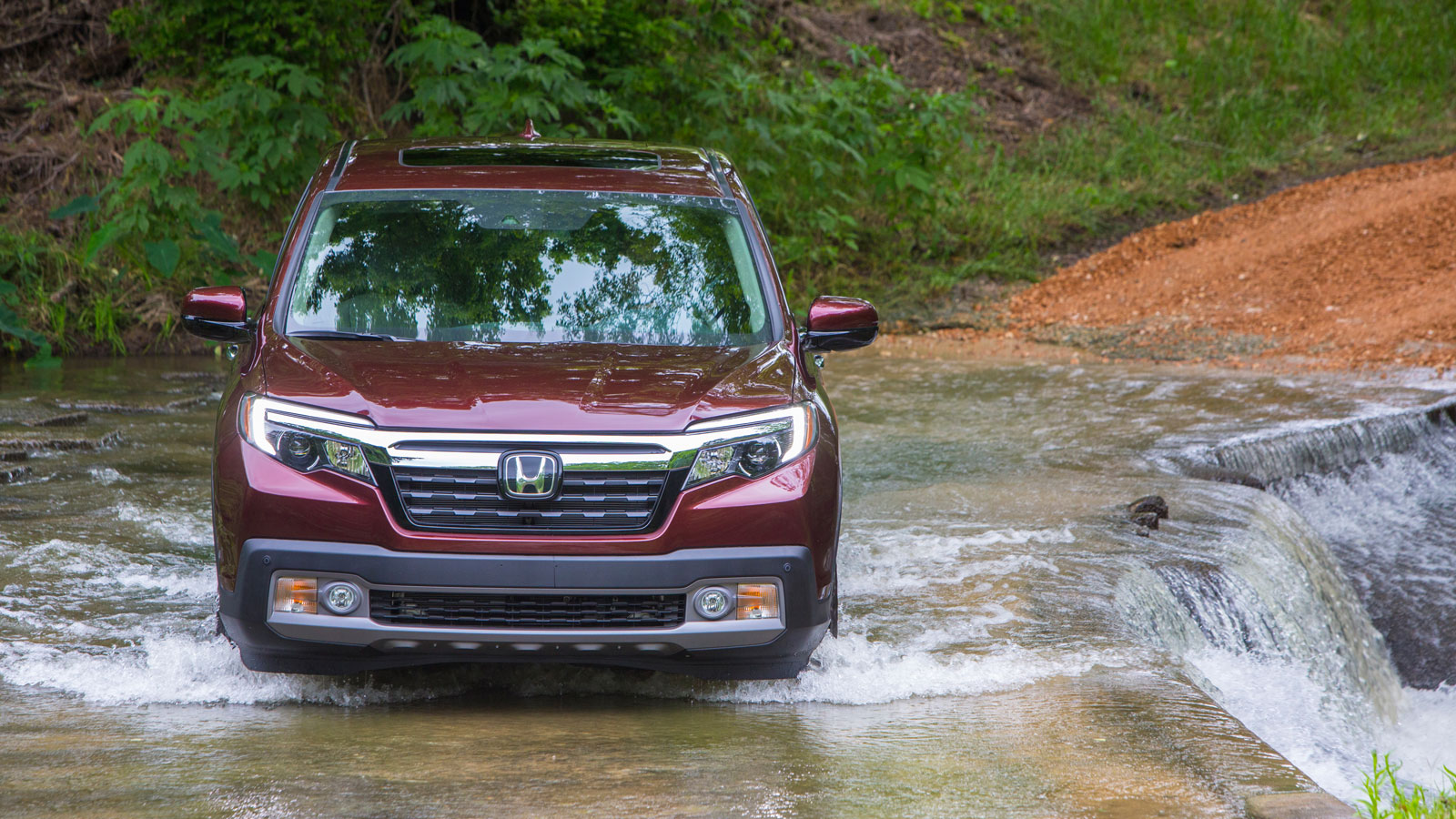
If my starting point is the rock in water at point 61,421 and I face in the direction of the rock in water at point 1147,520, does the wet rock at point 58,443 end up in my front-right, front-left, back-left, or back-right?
front-right

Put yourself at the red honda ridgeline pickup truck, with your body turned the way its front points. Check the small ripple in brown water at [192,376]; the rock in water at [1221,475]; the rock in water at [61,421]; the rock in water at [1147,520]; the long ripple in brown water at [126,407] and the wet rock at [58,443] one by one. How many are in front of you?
0

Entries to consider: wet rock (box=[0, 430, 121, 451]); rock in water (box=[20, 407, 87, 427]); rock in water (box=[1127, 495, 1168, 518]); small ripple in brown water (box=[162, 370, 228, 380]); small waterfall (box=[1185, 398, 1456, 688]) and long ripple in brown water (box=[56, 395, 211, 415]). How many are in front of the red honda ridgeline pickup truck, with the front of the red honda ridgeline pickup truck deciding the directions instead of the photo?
0

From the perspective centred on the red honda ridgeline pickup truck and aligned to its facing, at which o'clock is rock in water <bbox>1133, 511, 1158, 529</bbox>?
The rock in water is roughly at 8 o'clock from the red honda ridgeline pickup truck.

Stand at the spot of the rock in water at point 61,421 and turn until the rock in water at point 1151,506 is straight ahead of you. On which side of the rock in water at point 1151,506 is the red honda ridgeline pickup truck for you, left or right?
right

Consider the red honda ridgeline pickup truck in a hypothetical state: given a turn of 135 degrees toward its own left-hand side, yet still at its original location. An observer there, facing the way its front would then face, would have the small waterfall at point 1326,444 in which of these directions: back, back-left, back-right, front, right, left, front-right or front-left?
front

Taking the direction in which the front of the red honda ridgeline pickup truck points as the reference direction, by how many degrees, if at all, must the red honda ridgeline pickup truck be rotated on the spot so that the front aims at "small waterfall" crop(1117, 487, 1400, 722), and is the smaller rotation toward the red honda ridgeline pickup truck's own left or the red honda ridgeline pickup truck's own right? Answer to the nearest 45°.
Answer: approximately 135° to the red honda ridgeline pickup truck's own left

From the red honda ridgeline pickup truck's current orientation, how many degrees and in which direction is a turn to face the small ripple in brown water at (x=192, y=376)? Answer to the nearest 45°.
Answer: approximately 180°

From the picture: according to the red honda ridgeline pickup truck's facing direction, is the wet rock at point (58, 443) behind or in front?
behind

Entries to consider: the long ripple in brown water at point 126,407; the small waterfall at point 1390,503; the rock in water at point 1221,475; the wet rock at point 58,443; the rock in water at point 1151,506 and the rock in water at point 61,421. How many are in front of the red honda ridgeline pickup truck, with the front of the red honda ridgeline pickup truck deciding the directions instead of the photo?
0

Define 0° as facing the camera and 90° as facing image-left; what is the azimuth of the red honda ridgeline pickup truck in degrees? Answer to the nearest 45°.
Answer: approximately 0°

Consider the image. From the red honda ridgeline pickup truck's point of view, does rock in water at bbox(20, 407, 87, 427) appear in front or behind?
behind

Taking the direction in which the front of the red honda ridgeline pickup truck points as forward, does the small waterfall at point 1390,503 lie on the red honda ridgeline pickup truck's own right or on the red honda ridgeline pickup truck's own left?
on the red honda ridgeline pickup truck's own left

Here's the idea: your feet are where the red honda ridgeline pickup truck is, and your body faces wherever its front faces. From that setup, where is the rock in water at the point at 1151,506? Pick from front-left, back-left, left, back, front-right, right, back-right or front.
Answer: back-left

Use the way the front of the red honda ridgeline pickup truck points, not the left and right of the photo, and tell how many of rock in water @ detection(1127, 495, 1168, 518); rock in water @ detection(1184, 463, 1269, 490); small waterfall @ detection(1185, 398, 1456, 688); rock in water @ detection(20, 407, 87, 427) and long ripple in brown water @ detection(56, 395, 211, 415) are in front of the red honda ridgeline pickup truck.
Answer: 0
